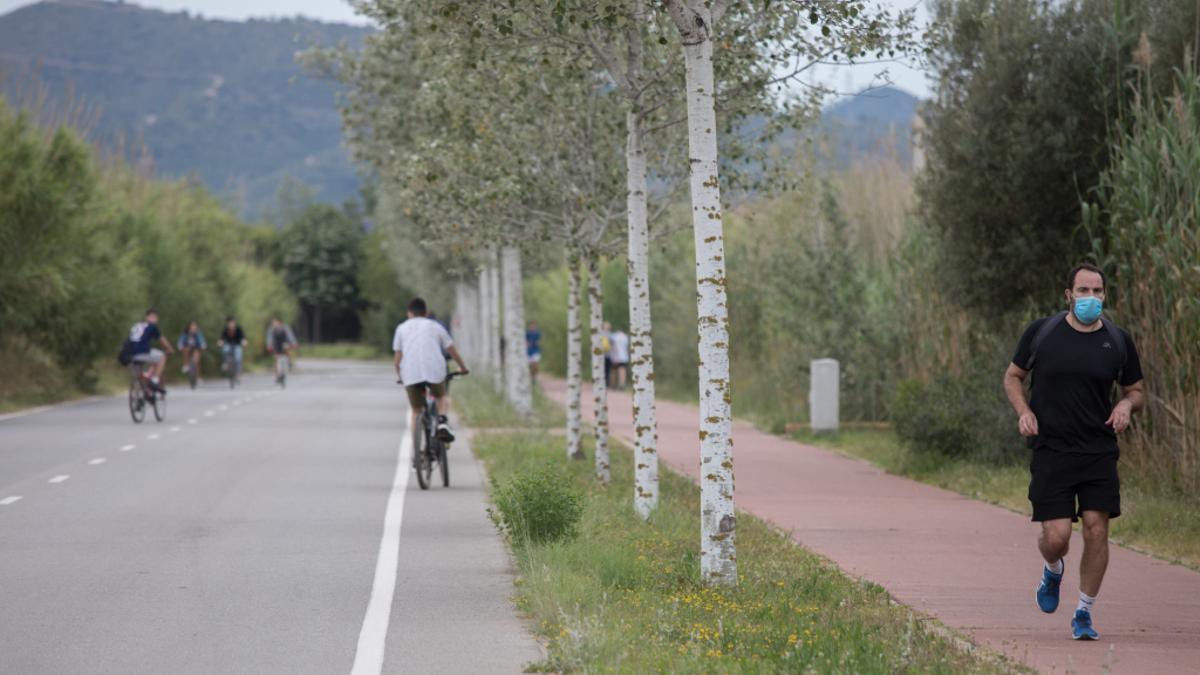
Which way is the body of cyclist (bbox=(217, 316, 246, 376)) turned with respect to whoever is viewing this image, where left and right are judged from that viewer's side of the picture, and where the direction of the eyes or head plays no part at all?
facing the viewer

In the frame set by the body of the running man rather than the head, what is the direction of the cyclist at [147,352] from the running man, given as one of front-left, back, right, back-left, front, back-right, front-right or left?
back-right

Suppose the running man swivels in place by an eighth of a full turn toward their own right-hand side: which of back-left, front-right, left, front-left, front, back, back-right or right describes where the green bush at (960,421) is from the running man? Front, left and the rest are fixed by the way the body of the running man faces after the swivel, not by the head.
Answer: back-right

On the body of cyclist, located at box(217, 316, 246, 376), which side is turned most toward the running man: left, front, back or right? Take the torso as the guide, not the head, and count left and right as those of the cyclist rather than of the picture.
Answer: front

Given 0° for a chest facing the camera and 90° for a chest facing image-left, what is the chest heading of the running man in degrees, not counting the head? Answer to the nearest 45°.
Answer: approximately 0°

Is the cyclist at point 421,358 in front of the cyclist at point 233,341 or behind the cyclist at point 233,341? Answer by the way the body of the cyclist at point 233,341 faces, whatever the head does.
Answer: in front

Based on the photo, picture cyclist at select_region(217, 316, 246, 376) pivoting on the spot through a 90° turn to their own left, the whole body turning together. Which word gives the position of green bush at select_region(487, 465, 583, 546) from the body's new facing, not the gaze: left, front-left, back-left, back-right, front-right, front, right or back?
right

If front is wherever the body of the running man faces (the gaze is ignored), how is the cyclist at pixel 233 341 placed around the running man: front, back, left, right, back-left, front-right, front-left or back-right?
back-right

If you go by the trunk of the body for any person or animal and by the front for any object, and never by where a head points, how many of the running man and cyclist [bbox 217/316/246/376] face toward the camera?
2

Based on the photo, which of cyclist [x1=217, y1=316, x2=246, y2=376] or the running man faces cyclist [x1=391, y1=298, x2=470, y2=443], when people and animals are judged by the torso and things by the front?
cyclist [x1=217, y1=316, x2=246, y2=376]

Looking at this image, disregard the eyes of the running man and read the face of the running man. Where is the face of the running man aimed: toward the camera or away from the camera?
toward the camera

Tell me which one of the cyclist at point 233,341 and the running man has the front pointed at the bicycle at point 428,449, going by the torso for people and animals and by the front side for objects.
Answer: the cyclist

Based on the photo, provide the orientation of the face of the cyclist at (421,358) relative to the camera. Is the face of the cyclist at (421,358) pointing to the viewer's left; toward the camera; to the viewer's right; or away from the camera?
away from the camera

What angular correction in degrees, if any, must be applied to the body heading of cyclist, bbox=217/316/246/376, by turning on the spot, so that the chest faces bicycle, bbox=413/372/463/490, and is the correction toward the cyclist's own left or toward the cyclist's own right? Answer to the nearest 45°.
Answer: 0° — they already face it
